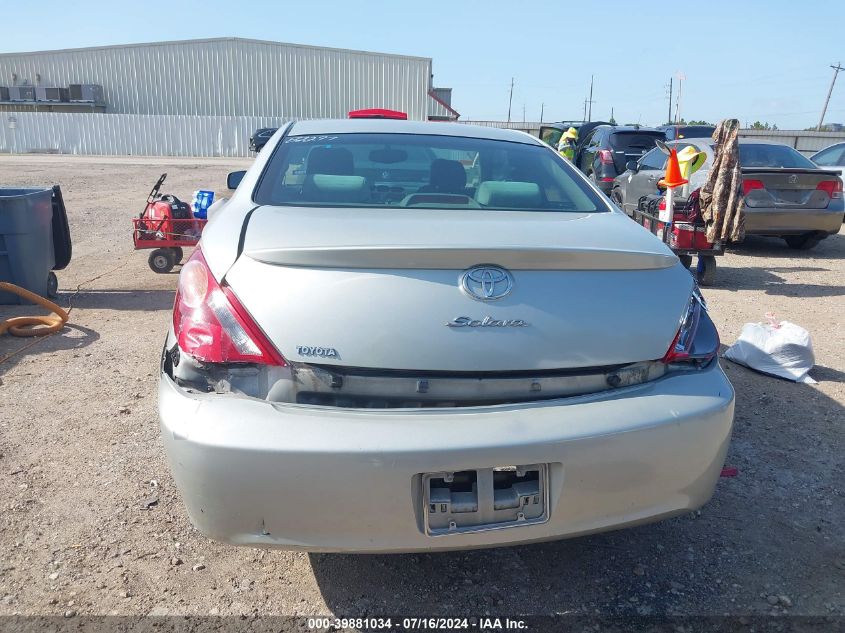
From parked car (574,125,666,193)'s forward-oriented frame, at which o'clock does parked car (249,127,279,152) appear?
parked car (249,127,279,152) is roughly at 11 o'clock from parked car (574,125,666,193).

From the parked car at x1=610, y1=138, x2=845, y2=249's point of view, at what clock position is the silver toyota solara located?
The silver toyota solara is roughly at 8 o'clock from the parked car.

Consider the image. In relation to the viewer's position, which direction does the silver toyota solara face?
facing away from the viewer

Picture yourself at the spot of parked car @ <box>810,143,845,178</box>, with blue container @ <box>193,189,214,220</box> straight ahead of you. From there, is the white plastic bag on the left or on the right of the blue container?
left

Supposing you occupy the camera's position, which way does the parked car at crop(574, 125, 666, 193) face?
facing away from the viewer and to the left of the viewer

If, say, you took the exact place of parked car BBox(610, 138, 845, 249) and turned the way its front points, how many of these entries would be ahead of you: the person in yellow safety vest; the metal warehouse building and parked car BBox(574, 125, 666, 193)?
3

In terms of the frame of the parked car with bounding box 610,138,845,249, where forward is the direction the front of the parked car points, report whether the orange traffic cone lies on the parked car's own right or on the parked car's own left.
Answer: on the parked car's own left

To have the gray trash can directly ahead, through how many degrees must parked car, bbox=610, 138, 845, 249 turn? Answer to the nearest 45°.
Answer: approximately 90° to its left

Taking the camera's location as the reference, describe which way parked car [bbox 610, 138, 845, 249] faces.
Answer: facing away from the viewer and to the left of the viewer

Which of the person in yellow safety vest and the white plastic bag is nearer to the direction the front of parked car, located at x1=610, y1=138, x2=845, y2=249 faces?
the person in yellow safety vest

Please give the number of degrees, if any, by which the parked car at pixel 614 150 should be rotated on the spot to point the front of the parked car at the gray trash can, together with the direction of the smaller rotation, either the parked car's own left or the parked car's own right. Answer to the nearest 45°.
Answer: approximately 90° to the parked car's own left

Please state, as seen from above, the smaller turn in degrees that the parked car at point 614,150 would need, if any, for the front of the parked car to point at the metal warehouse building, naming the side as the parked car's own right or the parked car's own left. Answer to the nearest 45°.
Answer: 0° — it already faces it
